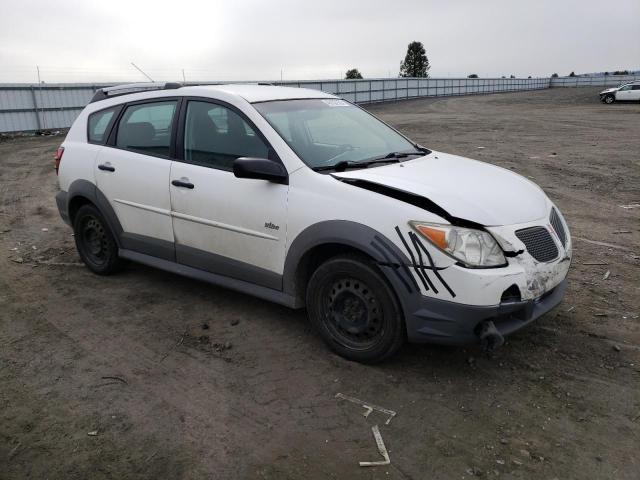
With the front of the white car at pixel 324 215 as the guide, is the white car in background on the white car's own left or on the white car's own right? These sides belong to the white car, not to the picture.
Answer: on the white car's own left

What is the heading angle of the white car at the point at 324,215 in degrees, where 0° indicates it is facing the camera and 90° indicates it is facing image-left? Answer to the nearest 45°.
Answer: approximately 315°
